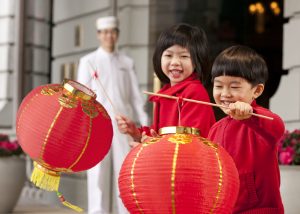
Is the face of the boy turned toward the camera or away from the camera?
toward the camera

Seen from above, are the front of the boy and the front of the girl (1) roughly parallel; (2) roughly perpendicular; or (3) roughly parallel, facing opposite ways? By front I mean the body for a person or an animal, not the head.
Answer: roughly parallel

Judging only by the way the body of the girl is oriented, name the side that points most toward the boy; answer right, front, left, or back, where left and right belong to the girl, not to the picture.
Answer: left

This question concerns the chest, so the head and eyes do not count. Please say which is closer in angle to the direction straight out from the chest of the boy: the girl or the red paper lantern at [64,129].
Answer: the red paper lantern

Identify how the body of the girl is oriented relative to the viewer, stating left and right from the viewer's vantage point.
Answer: facing the viewer and to the left of the viewer

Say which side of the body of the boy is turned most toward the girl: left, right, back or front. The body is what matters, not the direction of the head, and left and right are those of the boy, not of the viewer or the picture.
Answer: right

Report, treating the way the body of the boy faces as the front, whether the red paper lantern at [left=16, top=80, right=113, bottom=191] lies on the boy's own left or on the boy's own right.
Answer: on the boy's own right

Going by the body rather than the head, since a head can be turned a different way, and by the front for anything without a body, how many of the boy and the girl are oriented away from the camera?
0
